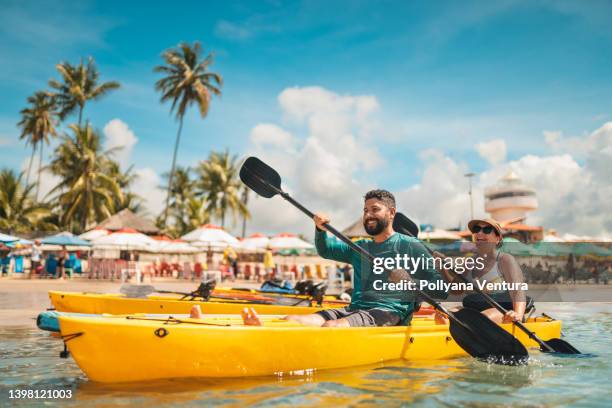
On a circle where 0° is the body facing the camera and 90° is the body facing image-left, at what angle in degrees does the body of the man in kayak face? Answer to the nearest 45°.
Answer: approximately 90°

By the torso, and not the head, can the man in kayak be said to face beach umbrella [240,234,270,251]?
no

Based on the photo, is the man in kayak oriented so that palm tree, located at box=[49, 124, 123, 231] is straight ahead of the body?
no

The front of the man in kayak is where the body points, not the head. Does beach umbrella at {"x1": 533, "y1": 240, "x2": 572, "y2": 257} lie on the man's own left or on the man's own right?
on the man's own right

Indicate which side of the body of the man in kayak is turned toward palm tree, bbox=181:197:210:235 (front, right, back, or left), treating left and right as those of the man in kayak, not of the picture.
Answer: right

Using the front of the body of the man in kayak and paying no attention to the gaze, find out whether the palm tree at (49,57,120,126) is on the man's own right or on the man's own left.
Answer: on the man's own right

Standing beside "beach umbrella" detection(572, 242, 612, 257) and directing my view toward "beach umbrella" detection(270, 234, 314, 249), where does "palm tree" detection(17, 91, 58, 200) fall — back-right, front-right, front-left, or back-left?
front-right

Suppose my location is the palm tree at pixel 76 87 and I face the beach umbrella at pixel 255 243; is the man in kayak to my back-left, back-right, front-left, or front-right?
front-right

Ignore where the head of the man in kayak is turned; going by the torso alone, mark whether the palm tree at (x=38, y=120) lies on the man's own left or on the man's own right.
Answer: on the man's own right

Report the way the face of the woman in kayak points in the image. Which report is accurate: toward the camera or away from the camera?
toward the camera

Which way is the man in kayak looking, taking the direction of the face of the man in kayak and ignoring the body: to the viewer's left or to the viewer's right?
to the viewer's left
